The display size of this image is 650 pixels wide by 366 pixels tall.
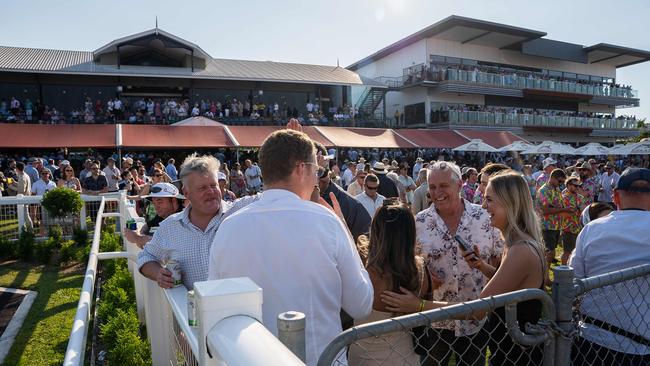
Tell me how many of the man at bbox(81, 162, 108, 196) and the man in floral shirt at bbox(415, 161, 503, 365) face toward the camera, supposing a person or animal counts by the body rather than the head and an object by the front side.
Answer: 2

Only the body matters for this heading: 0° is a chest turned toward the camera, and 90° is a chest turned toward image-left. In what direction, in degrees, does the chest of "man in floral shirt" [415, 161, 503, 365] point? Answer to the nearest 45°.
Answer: approximately 0°

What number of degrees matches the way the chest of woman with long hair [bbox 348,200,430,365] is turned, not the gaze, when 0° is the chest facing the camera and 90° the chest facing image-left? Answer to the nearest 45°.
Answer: approximately 180°

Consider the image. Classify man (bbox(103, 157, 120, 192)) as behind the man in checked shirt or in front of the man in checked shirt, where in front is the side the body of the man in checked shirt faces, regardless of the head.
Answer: behind

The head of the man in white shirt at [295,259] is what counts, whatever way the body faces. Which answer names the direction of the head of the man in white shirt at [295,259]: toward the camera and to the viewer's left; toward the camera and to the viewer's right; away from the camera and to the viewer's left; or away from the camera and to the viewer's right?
away from the camera and to the viewer's right

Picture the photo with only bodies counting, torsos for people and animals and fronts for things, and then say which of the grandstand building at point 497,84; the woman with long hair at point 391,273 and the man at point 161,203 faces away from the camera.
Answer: the woman with long hair

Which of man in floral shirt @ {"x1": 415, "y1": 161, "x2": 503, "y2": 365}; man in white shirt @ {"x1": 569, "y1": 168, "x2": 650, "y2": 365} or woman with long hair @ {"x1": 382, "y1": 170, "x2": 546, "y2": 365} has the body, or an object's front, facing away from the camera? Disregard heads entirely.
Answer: the man in white shirt

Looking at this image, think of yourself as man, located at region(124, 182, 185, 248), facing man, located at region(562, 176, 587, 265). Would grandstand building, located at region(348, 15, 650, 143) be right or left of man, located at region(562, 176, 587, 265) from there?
left

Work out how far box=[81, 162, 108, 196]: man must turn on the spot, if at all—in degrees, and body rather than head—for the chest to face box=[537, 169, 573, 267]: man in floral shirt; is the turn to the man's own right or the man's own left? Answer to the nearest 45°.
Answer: approximately 45° to the man's own left
